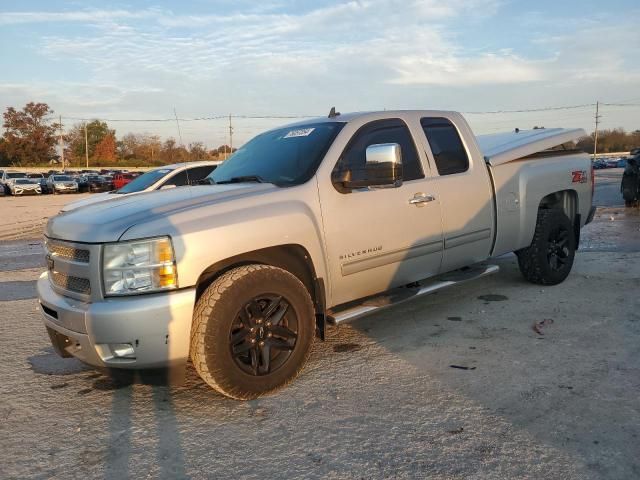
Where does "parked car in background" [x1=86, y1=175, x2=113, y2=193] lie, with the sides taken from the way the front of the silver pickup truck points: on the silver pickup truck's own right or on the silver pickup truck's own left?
on the silver pickup truck's own right

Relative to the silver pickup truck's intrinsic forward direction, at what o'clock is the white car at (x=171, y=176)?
The white car is roughly at 4 o'clock from the silver pickup truck.

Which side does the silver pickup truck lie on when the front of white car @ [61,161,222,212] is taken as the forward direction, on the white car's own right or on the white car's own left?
on the white car's own left

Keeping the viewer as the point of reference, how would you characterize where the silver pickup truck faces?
facing the viewer and to the left of the viewer
